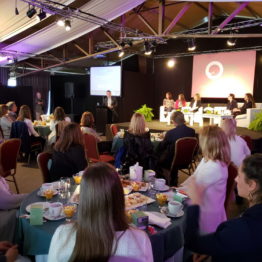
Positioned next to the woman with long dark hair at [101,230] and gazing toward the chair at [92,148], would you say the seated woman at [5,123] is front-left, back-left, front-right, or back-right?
front-left

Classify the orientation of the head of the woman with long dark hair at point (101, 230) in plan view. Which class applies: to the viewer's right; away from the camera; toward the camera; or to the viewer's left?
away from the camera

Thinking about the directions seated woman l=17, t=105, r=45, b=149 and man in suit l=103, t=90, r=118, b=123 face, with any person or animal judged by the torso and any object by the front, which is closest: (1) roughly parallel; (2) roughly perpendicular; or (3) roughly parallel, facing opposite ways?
roughly parallel, facing opposite ways

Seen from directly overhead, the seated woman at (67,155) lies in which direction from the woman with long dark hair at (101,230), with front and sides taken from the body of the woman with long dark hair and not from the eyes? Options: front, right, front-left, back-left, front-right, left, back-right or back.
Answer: front

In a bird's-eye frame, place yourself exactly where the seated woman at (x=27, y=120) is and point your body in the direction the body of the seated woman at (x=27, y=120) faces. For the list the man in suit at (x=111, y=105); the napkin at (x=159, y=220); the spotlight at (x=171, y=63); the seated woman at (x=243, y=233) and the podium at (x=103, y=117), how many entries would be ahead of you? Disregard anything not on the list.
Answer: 3

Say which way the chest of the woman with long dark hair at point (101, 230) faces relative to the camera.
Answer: away from the camera

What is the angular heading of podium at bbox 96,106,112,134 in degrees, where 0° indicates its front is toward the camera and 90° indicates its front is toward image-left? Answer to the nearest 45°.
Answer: approximately 45°

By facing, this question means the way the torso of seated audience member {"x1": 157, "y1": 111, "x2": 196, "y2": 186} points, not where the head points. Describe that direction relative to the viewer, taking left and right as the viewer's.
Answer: facing away from the viewer and to the left of the viewer

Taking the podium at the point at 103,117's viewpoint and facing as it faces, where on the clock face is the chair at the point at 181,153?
The chair is roughly at 10 o'clock from the podium.

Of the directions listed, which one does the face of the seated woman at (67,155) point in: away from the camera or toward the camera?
away from the camera

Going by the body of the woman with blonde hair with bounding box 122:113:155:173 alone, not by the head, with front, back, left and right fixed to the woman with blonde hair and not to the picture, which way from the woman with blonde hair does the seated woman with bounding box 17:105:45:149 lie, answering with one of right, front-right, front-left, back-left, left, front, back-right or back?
front-left

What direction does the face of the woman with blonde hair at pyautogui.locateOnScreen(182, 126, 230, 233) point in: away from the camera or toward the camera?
away from the camera

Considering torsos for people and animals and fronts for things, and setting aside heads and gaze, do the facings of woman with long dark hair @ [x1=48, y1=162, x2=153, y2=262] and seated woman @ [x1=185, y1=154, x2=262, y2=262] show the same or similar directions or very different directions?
same or similar directions
